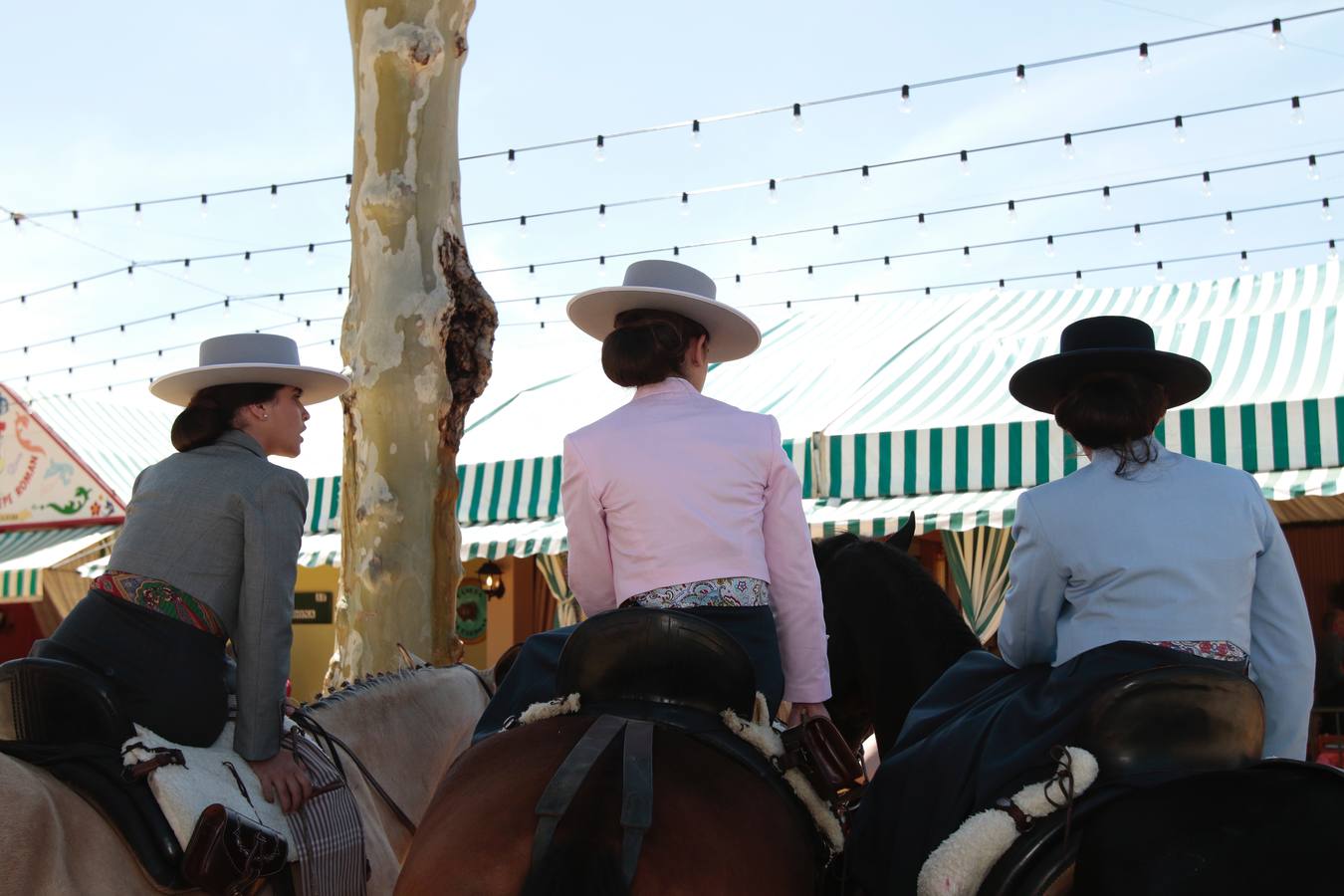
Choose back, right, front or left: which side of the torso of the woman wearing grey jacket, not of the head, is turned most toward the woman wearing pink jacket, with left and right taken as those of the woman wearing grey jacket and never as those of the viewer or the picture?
right

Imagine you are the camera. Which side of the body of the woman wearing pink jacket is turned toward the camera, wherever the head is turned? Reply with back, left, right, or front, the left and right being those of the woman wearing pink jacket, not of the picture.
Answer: back

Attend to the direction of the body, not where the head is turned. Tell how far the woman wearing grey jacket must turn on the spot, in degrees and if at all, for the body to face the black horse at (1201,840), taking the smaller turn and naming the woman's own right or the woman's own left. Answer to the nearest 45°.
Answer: approximately 90° to the woman's own right

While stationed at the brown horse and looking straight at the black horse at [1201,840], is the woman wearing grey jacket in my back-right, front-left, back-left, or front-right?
back-left

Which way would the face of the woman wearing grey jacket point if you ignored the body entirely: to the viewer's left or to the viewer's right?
to the viewer's right

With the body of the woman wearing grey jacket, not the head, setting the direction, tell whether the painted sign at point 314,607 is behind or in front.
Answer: in front

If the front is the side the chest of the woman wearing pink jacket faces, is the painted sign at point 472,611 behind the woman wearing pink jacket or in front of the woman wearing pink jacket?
in front

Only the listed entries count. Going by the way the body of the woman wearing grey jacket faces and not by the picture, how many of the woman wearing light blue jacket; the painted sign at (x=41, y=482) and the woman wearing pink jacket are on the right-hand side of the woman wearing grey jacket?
2

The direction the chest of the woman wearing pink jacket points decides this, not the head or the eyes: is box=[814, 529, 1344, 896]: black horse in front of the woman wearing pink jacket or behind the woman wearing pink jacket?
behind

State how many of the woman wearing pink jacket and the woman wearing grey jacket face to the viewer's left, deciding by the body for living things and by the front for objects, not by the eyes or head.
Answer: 0

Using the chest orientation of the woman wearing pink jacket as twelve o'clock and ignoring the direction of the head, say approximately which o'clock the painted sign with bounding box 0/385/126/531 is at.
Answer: The painted sign is roughly at 11 o'clock from the woman wearing pink jacket.

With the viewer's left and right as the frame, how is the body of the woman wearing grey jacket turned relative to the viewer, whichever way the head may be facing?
facing away from the viewer and to the right of the viewer

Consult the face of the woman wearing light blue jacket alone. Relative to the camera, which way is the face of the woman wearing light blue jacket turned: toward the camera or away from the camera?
away from the camera
